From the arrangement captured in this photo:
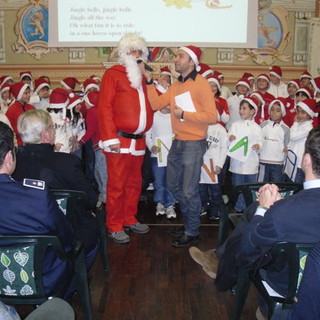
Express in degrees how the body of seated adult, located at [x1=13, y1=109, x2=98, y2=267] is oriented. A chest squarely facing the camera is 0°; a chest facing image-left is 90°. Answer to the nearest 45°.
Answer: approximately 225°

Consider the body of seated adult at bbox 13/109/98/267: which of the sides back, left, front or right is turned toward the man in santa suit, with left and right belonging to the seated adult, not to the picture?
front

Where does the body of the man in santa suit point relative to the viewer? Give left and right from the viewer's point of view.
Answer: facing the viewer and to the right of the viewer

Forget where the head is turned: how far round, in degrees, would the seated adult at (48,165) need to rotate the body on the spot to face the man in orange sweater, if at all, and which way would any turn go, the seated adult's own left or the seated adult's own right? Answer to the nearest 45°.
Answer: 0° — they already face them

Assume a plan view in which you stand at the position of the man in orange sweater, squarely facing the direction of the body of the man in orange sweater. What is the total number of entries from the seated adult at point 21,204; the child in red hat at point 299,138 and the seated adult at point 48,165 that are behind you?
1

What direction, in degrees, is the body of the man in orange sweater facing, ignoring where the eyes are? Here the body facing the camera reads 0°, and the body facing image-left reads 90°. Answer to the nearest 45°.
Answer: approximately 45°

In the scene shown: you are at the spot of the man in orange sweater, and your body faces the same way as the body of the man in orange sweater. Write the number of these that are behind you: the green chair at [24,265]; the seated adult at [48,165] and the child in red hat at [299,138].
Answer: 1

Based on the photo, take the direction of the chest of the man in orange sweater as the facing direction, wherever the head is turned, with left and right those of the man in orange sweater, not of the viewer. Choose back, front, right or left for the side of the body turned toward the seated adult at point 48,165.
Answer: front

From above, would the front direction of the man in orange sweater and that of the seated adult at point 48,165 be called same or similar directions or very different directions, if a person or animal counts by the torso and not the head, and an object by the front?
very different directions

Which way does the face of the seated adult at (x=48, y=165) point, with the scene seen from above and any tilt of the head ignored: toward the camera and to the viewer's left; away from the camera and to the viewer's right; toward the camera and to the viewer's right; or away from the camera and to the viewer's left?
away from the camera and to the viewer's right

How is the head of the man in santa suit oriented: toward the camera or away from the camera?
toward the camera

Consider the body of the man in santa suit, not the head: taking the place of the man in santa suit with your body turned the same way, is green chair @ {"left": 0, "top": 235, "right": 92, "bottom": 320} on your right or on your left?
on your right

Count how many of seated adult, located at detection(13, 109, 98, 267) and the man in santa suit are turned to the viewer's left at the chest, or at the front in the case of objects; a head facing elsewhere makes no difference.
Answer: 0

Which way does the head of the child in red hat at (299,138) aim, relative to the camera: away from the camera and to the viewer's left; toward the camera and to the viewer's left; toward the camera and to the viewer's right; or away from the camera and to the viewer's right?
toward the camera and to the viewer's left

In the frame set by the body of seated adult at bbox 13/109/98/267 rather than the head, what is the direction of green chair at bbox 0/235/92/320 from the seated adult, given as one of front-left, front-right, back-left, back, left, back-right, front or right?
back-right
